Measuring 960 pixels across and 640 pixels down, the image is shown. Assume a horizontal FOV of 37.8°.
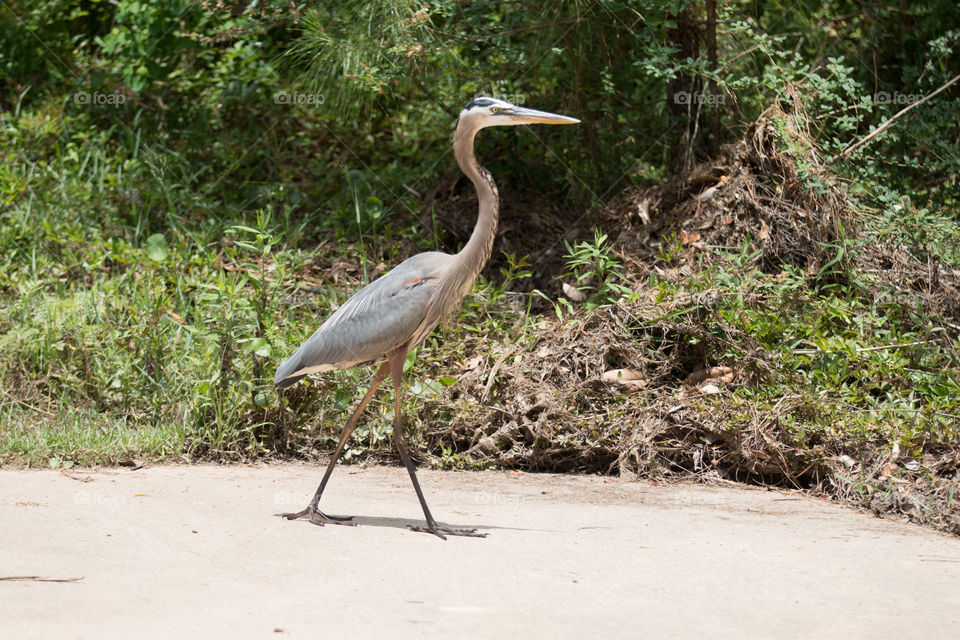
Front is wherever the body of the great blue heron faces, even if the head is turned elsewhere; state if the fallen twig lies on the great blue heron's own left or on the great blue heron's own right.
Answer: on the great blue heron's own right

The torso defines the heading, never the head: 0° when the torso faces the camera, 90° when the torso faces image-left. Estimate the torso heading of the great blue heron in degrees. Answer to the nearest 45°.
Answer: approximately 270°

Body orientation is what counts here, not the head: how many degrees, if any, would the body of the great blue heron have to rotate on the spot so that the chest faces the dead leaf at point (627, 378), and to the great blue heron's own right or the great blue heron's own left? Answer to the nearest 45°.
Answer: approximately 45° to the great blue heron's own left

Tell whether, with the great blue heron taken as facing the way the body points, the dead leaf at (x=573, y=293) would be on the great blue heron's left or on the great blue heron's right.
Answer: on the great blue heron's left

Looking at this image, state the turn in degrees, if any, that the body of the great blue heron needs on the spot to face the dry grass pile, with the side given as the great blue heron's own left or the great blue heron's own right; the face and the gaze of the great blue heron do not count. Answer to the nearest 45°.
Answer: approximately 45° to the great blue heron's own left
